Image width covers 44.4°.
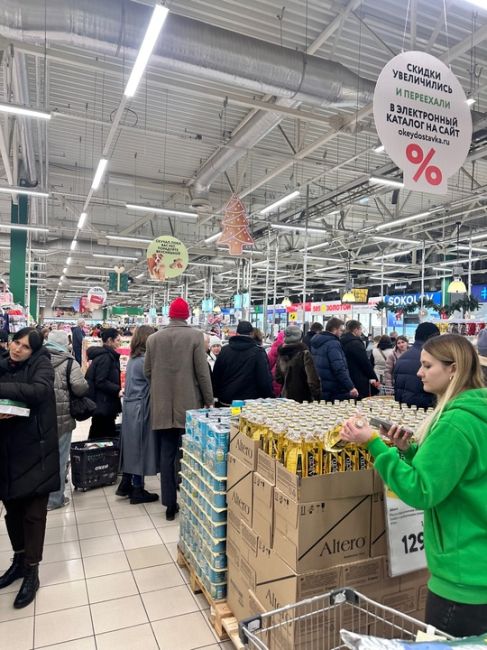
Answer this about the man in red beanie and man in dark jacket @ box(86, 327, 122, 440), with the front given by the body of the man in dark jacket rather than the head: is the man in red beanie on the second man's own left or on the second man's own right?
on the second man's own right

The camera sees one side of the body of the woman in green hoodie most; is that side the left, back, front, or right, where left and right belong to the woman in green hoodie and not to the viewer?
left

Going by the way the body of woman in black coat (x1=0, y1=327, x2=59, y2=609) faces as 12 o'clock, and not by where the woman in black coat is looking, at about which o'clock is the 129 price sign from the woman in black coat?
The 129 price sign is roughly at 9 o'clock from the woman in black coat.

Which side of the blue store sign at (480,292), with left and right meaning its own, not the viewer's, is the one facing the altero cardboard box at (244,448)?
front

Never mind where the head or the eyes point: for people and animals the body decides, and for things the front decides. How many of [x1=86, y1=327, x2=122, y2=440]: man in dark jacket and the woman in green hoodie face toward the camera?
0

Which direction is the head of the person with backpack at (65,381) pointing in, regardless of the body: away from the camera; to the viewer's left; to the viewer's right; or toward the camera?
away from the camera

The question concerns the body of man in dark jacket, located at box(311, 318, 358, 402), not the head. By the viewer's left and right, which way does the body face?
facing away from the viewer and to the right of the viewer

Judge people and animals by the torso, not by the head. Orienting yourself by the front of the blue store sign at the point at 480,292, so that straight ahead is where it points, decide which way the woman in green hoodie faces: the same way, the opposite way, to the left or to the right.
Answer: to the right

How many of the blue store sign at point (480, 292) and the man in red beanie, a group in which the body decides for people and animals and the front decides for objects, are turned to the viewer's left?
0

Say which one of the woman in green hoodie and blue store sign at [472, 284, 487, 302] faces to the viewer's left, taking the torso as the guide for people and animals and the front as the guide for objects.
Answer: the woman in green hoodie

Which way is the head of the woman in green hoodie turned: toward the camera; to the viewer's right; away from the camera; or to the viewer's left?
to the viewer's left

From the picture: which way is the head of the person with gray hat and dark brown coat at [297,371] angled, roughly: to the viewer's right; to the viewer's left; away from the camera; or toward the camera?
away from the camera

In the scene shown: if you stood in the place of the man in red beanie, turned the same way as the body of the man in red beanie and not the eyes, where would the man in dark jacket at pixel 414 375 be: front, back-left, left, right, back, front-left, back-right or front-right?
right

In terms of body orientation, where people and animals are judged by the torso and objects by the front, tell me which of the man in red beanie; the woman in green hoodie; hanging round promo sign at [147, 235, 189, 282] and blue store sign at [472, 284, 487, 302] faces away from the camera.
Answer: the man in red beanie

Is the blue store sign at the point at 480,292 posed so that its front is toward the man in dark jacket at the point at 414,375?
yes
